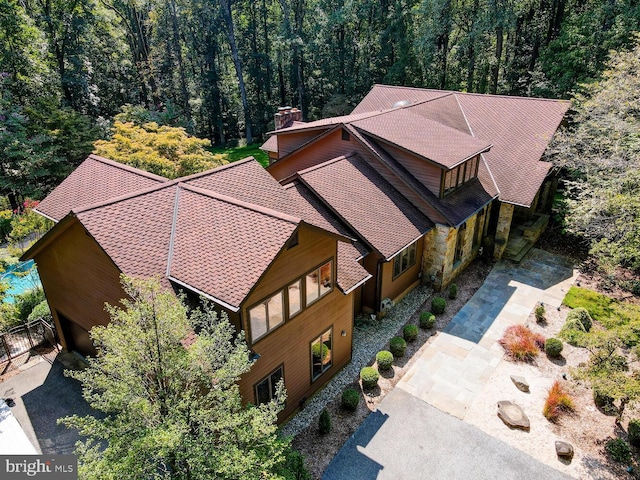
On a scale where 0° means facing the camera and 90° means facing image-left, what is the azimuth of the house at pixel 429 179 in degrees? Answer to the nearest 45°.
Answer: approximately 315°

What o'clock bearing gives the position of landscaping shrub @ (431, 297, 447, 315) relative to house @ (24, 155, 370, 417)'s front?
The landscaping shrub is roughly at 10 o'clock from the house.

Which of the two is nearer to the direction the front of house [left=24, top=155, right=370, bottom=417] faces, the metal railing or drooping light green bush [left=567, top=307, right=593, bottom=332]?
the drooping light green bush

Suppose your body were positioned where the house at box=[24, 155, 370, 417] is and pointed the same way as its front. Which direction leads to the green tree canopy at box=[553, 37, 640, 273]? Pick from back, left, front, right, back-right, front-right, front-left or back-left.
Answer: front-left

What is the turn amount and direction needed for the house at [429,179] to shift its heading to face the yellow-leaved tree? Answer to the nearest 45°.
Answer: approximately 135° to its right

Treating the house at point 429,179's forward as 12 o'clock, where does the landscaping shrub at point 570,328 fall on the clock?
The landscaping shrub is roughly at 12 o'clock from the house.

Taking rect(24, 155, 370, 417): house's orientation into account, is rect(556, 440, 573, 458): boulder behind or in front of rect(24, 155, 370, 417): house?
in front

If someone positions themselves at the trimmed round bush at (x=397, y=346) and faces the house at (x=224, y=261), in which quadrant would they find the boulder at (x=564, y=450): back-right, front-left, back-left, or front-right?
back-left

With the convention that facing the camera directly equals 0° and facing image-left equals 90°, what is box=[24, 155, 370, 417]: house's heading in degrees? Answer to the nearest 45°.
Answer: approximately 315°

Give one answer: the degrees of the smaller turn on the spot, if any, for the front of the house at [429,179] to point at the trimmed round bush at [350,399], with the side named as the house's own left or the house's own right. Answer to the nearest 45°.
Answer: approximately 45° to the house's own right

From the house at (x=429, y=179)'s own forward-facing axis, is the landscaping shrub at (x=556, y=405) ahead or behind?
ahead

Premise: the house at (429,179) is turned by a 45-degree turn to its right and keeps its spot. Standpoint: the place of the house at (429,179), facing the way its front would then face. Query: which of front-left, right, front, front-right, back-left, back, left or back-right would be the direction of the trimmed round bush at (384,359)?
front

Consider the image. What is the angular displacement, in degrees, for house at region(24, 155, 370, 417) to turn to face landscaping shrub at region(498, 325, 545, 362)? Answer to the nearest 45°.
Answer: approximately 45° to its left

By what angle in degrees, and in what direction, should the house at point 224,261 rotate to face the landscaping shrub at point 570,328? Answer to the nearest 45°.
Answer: approximately 45° to its left
